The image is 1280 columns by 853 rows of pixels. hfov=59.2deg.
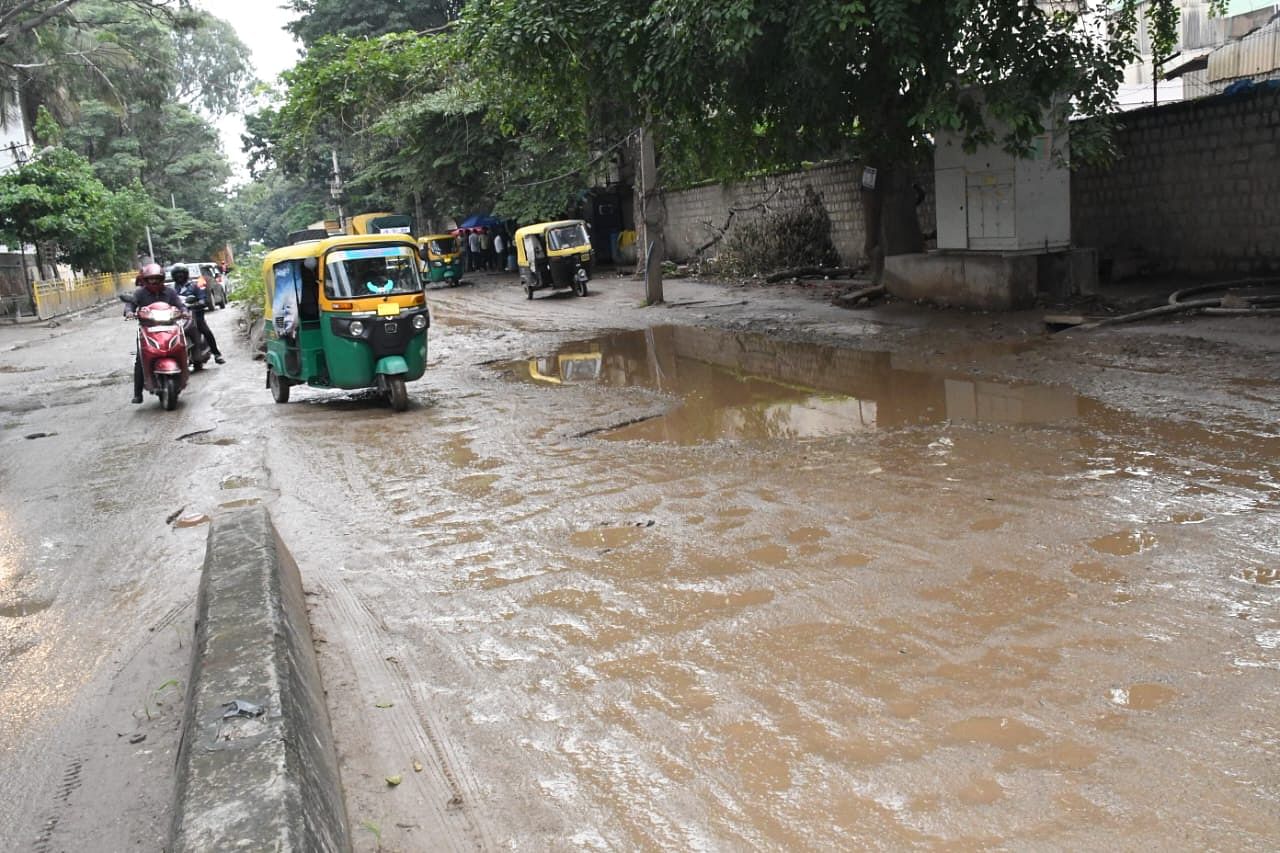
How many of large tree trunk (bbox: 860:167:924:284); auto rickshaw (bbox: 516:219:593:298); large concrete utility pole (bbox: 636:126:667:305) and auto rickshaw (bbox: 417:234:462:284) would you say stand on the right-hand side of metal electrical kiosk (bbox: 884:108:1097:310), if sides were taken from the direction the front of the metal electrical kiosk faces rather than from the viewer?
4

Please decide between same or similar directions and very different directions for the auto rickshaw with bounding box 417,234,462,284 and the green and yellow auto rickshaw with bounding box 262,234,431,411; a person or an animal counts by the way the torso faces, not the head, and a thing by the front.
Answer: same or similar directions

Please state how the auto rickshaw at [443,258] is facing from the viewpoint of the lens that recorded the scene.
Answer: facing the viewer and to the right of the viewer

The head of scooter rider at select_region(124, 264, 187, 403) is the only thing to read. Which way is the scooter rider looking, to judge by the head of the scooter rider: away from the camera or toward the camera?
toward the camera

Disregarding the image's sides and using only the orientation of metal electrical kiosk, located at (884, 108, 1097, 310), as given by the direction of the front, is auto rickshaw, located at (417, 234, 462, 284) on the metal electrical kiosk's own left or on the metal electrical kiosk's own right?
on the metal electrical kiosk's own right

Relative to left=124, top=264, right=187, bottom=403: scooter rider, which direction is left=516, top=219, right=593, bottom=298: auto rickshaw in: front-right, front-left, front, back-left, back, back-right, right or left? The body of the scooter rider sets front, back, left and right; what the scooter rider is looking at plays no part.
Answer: back-left

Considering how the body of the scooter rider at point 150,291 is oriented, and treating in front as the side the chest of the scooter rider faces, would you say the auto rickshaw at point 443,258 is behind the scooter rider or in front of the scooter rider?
behind

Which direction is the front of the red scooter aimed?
toward the camera

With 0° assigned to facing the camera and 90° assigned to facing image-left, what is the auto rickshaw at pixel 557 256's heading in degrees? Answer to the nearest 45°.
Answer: approximately 315°
